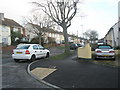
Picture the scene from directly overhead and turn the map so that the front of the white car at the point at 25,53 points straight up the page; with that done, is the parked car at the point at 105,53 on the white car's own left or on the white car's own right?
on the white car's own right

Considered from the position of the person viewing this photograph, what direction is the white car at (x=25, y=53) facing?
facing away from the viewer and to the right of the viewer
